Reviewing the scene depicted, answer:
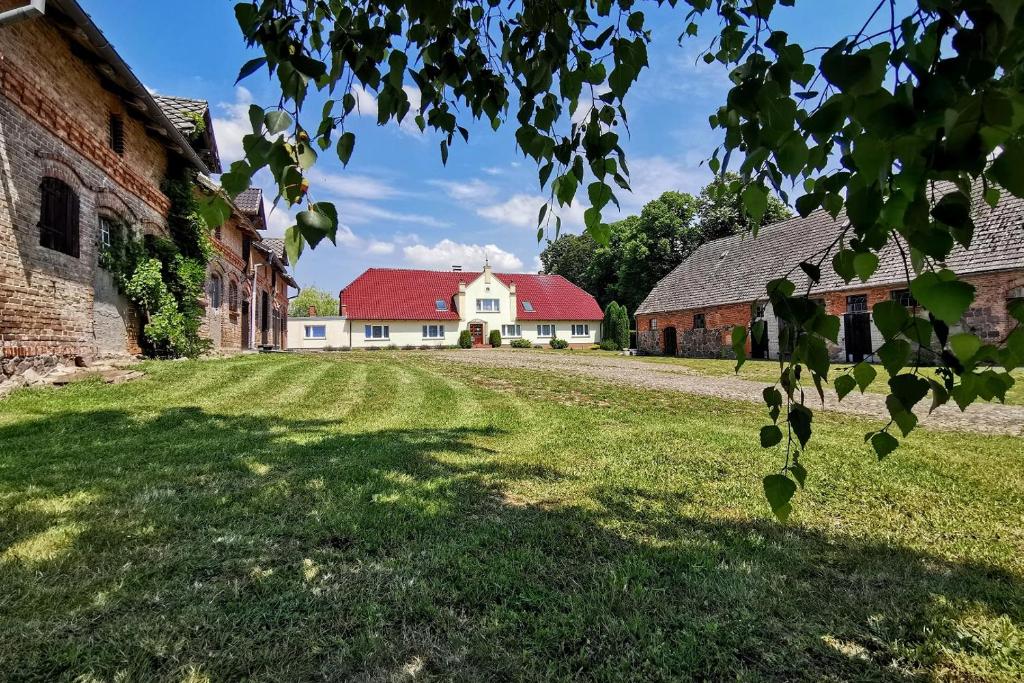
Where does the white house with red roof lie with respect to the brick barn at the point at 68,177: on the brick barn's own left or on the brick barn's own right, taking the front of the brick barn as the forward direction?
on the brick barn's own left

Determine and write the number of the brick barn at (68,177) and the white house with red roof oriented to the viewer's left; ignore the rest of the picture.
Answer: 0

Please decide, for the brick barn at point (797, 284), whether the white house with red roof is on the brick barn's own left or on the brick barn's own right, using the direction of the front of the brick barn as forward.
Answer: on the brick barn's own right

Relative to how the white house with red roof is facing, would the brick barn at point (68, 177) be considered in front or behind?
in front

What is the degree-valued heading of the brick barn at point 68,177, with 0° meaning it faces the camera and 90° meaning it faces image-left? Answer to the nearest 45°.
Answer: approximately 315°

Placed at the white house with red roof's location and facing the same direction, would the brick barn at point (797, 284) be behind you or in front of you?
in front

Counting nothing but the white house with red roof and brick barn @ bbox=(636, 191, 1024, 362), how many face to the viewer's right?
0

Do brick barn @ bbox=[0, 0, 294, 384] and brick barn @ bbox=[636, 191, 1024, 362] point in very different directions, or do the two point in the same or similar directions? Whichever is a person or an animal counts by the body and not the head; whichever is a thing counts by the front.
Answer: very different directions

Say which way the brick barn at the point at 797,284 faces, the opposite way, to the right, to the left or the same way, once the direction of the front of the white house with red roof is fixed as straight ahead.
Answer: to the right

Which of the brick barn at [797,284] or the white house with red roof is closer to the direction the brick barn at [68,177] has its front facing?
the brick barn

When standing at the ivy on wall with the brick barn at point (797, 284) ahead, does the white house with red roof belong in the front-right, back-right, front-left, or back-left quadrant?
front-left

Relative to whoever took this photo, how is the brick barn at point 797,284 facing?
facing the viewer and to the left of the viewer

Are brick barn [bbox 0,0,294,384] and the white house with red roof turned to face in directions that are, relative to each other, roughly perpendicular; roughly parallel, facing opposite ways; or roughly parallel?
roughly perpendicular

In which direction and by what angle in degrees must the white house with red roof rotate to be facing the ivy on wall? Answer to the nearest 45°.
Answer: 0° — it already faces it

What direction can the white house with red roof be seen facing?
toward the camera

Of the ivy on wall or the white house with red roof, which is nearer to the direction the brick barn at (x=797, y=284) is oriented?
the ivy on wall

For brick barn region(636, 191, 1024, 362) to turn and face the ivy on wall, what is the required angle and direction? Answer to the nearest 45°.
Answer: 0° — it already faces it
